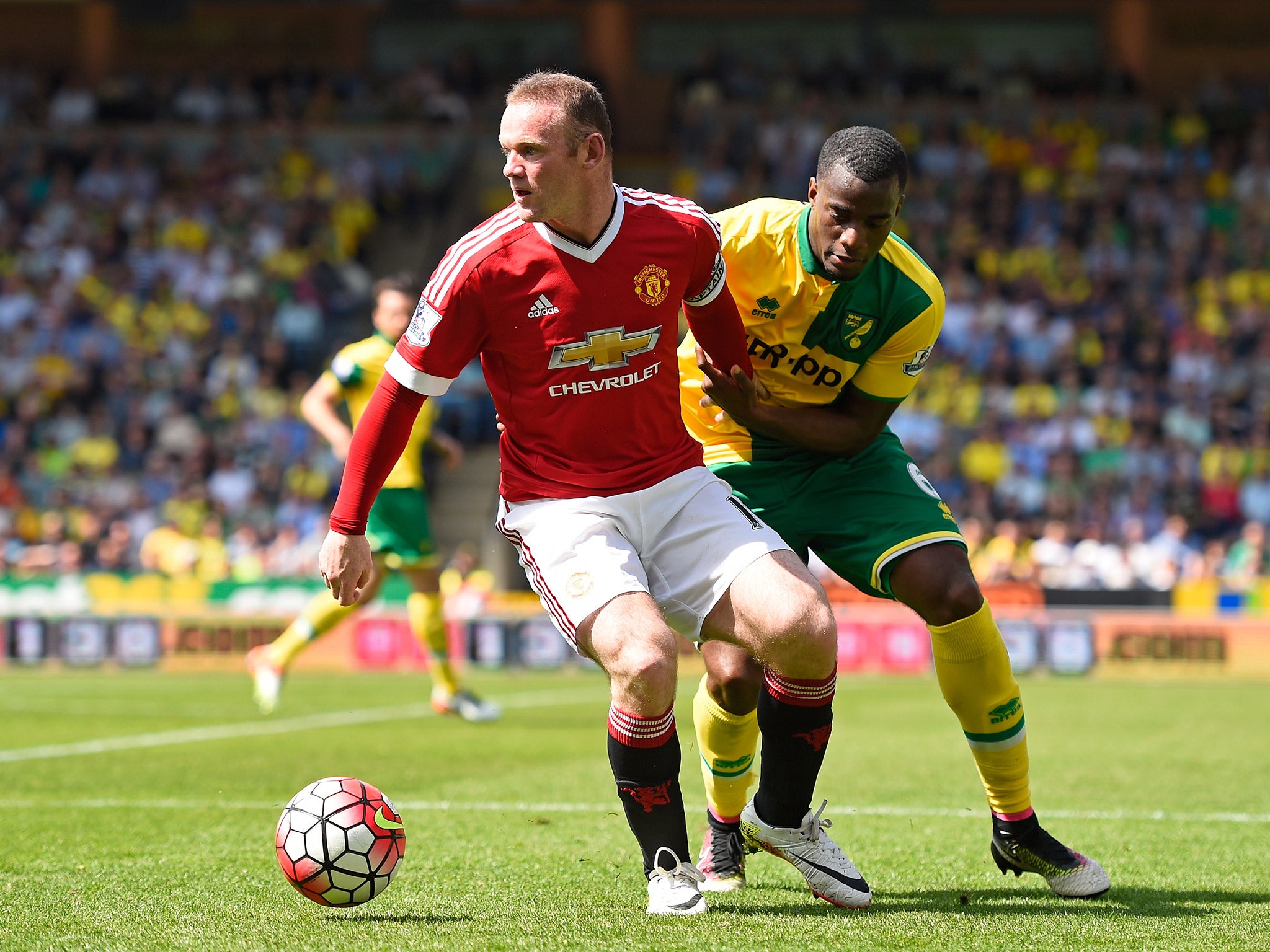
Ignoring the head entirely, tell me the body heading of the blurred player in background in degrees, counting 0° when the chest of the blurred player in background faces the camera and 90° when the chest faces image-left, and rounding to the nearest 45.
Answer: approximately 315°
